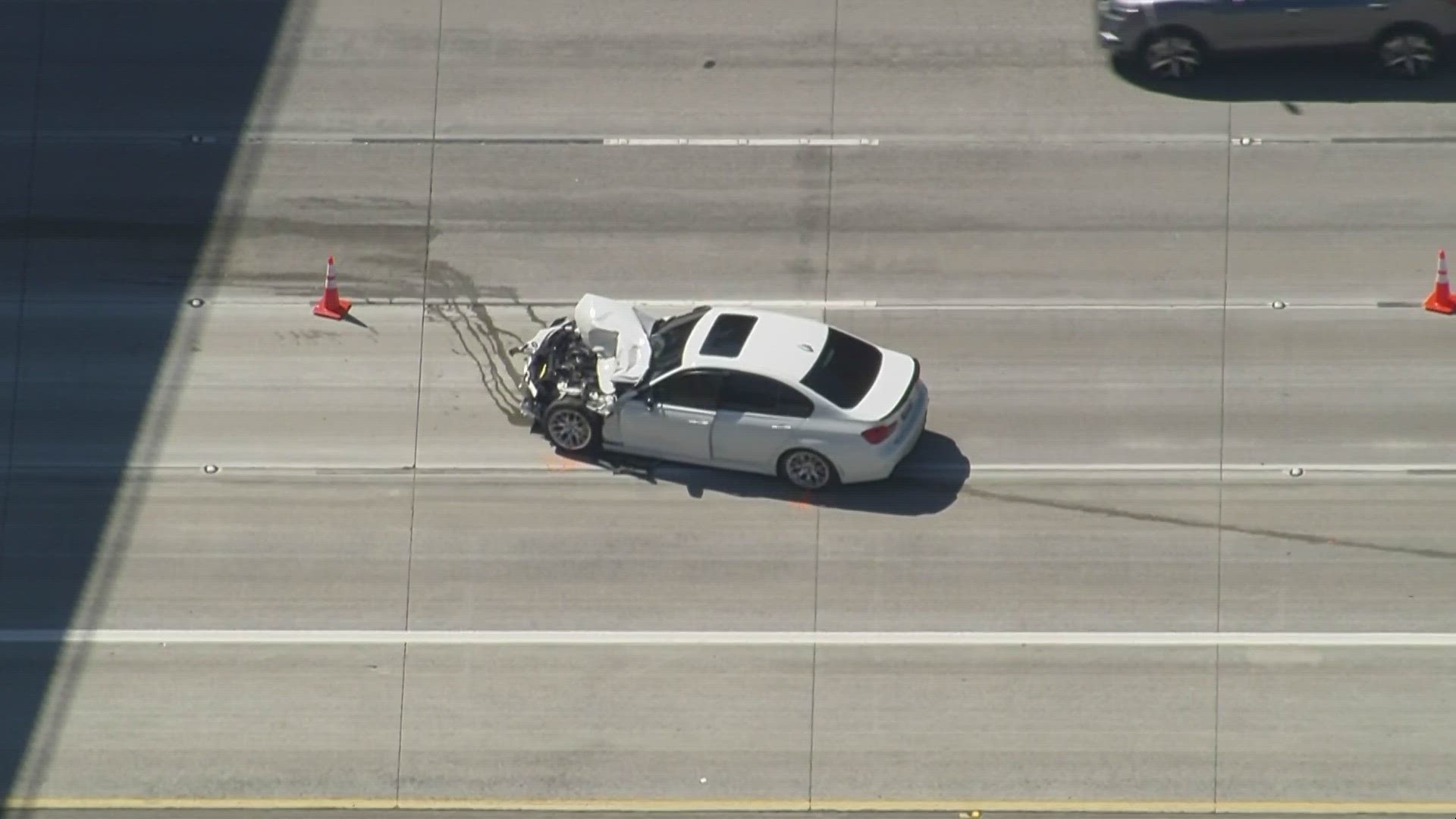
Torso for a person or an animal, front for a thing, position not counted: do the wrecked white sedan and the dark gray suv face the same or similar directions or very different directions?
same or similar directions

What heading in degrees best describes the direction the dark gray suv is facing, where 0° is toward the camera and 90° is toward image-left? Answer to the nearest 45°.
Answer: approximately 90°

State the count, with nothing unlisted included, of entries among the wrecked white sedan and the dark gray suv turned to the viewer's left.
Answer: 2

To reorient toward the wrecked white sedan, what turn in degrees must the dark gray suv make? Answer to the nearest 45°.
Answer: approximately 45° to its left

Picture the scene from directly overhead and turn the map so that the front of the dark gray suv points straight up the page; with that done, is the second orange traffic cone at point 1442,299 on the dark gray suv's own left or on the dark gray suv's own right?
on the dark gray suv's own left

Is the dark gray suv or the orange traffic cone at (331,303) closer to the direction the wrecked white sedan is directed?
the orange traffic cone

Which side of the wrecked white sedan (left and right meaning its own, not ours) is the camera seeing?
left

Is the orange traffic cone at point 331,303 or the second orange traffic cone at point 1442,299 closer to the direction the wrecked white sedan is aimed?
the orange traffic cone

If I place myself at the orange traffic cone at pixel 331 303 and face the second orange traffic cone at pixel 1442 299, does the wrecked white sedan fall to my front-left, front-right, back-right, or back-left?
front-right

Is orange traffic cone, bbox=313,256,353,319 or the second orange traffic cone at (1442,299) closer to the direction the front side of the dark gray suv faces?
the orange traffic cone
